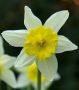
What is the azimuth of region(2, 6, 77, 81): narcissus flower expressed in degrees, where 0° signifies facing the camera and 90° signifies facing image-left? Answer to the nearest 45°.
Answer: approximately 0°
